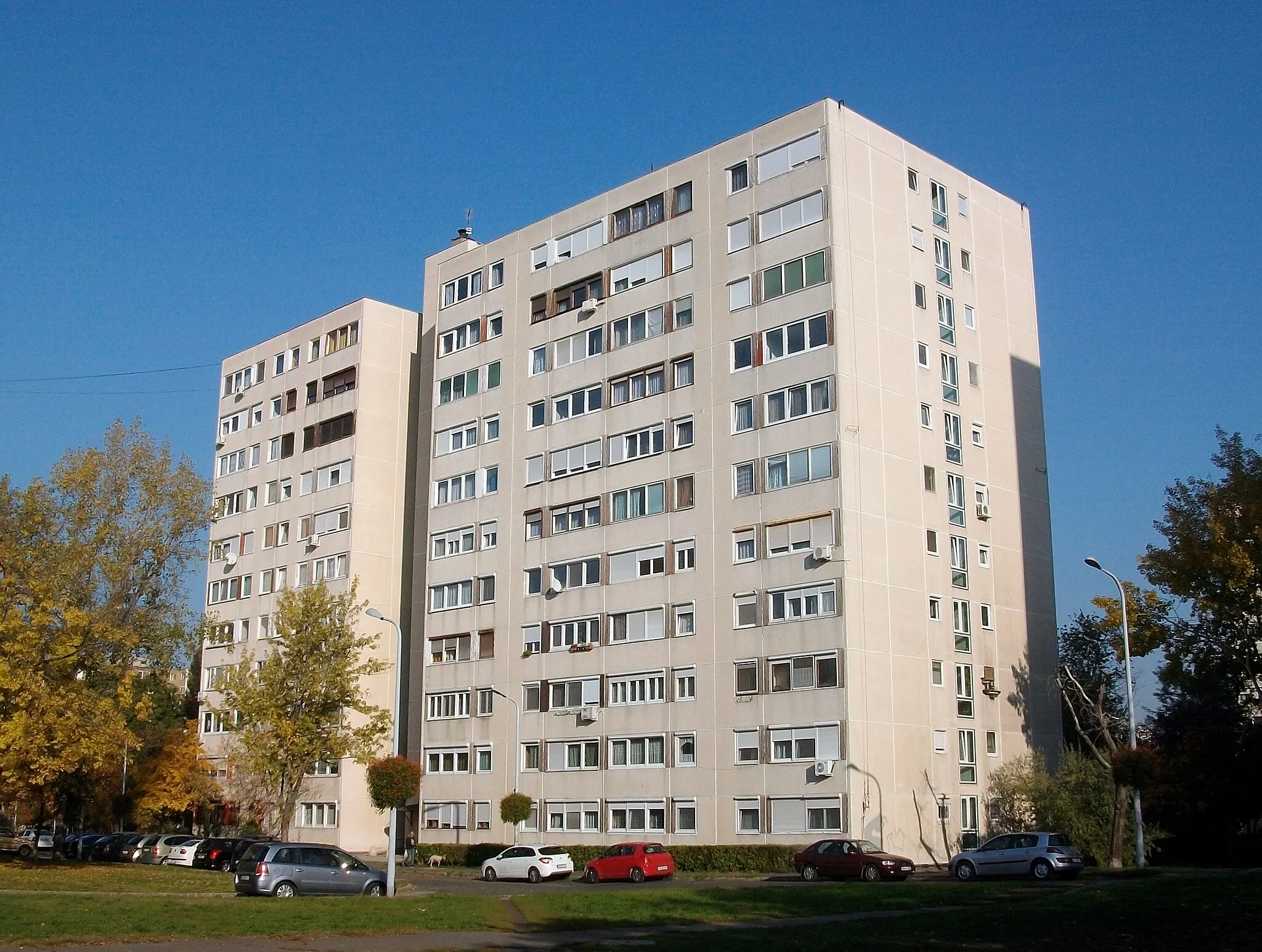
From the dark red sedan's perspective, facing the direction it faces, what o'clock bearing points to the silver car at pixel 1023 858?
The silver car is roughly at 11 o'clock from the dark red sedan.

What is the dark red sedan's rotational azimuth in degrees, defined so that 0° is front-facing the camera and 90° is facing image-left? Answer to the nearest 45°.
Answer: approximately 315°

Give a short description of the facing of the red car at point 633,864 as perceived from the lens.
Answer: facing away from the viewer and to the left of the viewer

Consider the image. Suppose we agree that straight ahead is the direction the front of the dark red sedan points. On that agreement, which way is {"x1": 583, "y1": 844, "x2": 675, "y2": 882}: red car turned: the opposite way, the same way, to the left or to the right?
the opposite way

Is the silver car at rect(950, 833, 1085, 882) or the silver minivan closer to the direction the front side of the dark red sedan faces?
the silver car

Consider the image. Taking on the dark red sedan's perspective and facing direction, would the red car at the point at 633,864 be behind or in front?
behind

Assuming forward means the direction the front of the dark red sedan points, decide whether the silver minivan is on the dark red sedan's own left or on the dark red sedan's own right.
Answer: on the dark red sedan's own right
